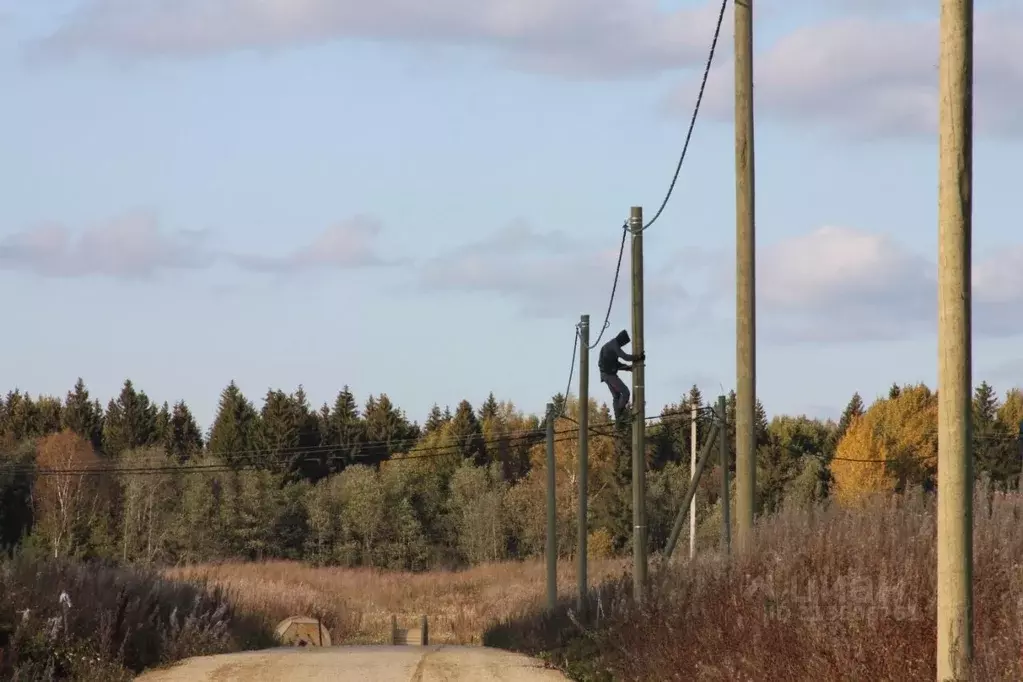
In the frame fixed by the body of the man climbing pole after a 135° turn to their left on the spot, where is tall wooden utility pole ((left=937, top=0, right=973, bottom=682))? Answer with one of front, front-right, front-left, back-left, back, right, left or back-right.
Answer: back-left

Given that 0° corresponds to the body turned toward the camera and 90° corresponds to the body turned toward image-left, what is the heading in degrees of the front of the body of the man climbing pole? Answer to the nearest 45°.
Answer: approximately 270°

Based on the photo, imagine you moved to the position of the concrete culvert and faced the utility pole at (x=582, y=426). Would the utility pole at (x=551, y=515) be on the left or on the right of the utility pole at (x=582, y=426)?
left

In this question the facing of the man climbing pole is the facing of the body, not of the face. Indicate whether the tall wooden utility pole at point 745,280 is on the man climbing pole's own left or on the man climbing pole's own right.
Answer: on the man climbing pole's own right
